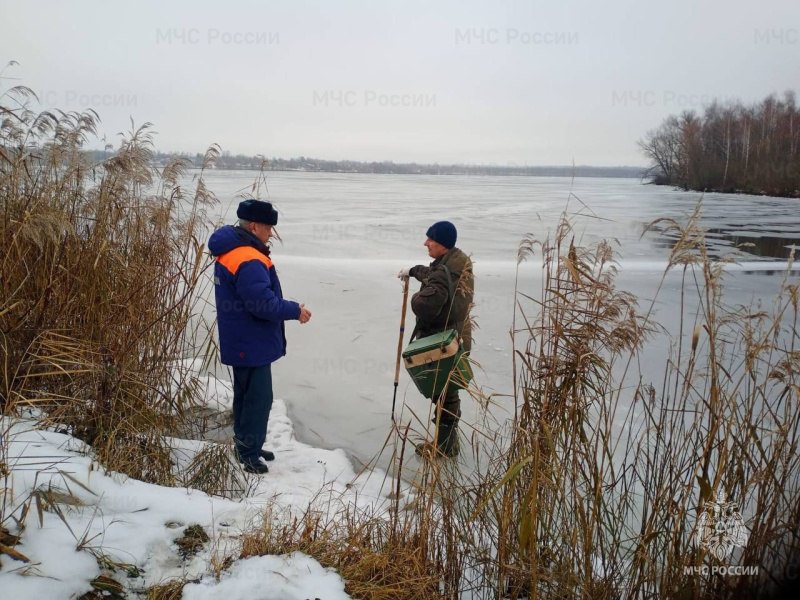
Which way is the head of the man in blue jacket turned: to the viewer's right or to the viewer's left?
to the viewer's right

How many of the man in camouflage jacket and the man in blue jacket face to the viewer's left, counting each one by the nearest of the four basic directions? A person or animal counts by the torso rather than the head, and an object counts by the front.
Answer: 1

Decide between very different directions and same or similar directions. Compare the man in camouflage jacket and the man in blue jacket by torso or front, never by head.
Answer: very different directions

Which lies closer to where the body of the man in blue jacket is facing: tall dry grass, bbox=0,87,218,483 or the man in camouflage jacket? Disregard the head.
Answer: the man in camouflage jacket

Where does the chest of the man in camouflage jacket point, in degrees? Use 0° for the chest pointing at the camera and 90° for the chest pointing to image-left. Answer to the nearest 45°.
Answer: approximately 90°

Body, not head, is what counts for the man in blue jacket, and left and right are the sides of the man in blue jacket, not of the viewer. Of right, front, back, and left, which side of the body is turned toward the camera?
right

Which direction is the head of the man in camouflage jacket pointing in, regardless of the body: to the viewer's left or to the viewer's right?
to the viewer's left

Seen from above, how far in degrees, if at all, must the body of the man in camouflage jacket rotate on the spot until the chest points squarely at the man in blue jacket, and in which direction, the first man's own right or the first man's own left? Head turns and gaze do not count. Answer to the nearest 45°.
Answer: approximately 45° to the first man's own left

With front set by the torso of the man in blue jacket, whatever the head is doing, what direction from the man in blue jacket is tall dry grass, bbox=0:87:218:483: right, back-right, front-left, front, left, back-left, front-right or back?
back

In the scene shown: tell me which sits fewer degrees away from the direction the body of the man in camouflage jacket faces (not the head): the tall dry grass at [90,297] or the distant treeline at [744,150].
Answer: the tall dry grass
